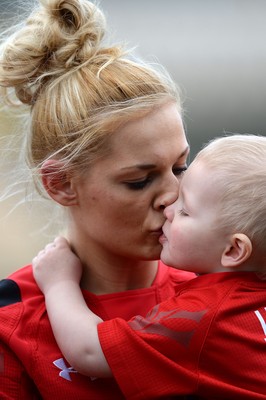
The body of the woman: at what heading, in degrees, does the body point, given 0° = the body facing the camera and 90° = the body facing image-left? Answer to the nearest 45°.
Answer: approximately 315°
